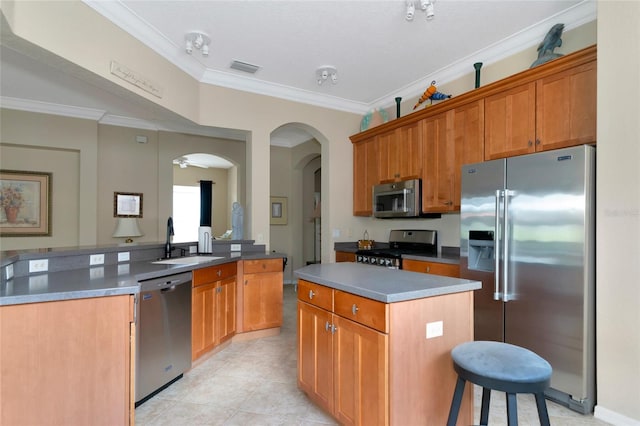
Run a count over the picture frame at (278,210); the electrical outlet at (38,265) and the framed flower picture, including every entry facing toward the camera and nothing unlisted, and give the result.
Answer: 3

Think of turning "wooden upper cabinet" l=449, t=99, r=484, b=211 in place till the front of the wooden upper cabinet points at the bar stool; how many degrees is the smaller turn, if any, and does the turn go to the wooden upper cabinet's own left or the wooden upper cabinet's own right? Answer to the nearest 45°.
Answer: approximately 45° to the wooden upper cabinet's own left

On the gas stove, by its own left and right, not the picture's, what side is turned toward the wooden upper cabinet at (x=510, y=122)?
left

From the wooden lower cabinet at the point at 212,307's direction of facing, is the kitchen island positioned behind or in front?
in front

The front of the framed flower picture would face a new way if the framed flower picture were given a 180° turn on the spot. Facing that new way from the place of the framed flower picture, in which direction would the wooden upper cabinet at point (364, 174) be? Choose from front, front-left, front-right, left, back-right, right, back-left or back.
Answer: back-right

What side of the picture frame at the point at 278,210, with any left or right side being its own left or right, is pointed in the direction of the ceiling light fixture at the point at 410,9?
front

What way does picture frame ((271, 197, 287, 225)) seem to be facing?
toward the camera

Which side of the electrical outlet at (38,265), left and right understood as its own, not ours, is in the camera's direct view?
front

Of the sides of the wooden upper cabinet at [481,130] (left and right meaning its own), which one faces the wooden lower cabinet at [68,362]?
front

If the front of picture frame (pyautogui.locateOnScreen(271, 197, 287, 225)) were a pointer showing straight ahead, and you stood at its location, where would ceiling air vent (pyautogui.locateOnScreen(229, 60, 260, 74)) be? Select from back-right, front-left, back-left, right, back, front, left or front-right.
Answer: front

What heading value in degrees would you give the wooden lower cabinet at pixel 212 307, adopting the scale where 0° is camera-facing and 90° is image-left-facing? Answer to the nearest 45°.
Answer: approximately 315°

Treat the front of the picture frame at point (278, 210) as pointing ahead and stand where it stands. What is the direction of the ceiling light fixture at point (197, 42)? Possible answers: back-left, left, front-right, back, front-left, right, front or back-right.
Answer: front

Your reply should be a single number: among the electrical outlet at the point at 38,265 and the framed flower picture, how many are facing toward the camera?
2

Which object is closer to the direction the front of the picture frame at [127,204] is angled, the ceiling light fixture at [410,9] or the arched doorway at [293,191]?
the ceiling light fixture

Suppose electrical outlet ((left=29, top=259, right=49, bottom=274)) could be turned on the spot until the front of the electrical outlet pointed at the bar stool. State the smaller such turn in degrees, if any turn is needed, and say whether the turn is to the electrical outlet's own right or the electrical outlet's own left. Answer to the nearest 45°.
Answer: approximately 45° to the electrical outlet's own left

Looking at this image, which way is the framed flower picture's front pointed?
toward the camera

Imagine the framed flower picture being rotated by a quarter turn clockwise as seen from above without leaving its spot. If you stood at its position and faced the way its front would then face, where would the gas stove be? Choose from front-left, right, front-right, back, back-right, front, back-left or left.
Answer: back-left

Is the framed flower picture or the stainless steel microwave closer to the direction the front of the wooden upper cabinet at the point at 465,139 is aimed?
the framed flower picture
